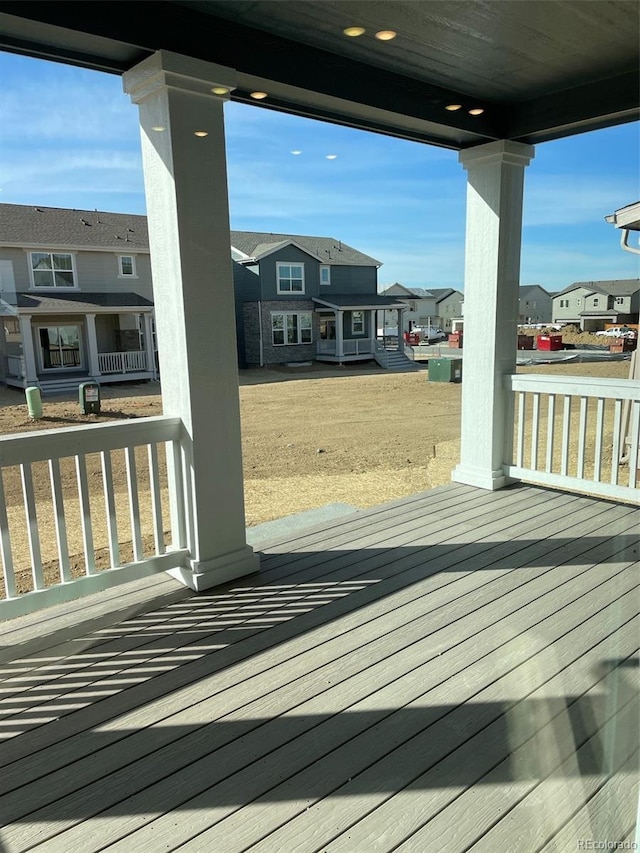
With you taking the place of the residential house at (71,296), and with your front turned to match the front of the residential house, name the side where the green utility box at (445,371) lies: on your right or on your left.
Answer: on your left

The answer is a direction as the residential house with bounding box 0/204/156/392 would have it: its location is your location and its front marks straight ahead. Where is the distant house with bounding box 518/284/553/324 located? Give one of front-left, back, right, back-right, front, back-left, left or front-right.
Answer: left

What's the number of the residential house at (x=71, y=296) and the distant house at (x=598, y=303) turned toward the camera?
2

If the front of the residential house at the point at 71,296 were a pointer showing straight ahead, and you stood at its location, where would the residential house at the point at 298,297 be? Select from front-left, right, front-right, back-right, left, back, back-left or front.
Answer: back-left

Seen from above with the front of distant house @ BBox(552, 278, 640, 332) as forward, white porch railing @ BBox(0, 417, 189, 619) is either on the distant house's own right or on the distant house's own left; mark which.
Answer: on the distant house's own right

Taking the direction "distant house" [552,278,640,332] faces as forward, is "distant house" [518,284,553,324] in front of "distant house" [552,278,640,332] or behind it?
behind

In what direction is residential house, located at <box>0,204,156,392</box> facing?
toward the camera
